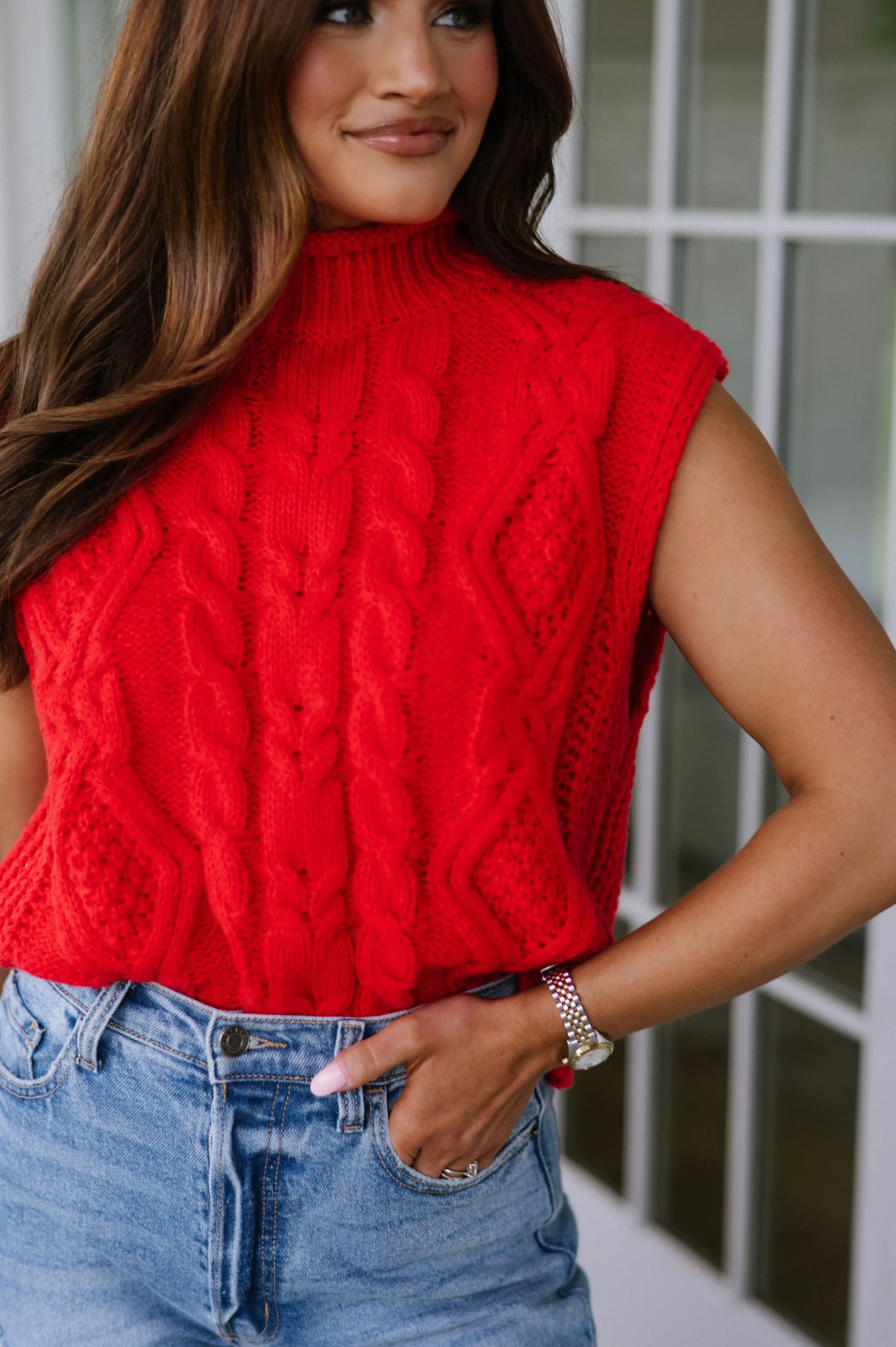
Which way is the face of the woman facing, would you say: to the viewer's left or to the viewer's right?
to the viewer's right

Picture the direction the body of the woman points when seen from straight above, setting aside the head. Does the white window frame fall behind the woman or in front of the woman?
behind

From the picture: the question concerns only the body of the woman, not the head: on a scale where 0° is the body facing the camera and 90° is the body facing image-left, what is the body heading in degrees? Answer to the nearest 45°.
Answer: approximately 0°
